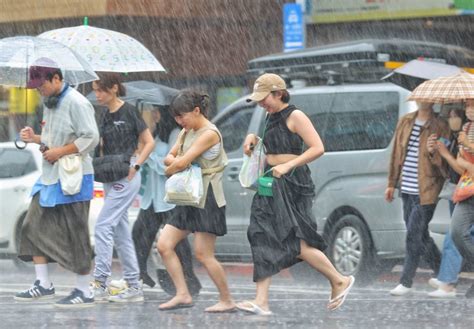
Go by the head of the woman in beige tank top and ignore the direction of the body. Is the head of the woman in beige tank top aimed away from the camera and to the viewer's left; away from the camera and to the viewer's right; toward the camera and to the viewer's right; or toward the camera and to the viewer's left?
toward the camera and to the viewer's left

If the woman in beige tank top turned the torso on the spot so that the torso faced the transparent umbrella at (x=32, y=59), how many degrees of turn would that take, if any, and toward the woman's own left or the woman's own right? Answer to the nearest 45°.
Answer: approximately 45° to the woman's own right

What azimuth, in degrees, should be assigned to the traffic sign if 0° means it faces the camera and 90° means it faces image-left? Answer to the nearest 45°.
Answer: approximately 0°

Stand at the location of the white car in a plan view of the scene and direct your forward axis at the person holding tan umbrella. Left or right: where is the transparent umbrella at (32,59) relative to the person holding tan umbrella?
right

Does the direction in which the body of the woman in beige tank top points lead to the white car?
no

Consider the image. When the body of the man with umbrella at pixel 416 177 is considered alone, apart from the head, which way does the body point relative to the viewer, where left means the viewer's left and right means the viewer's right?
facing the viewer and to the left of the viewer
